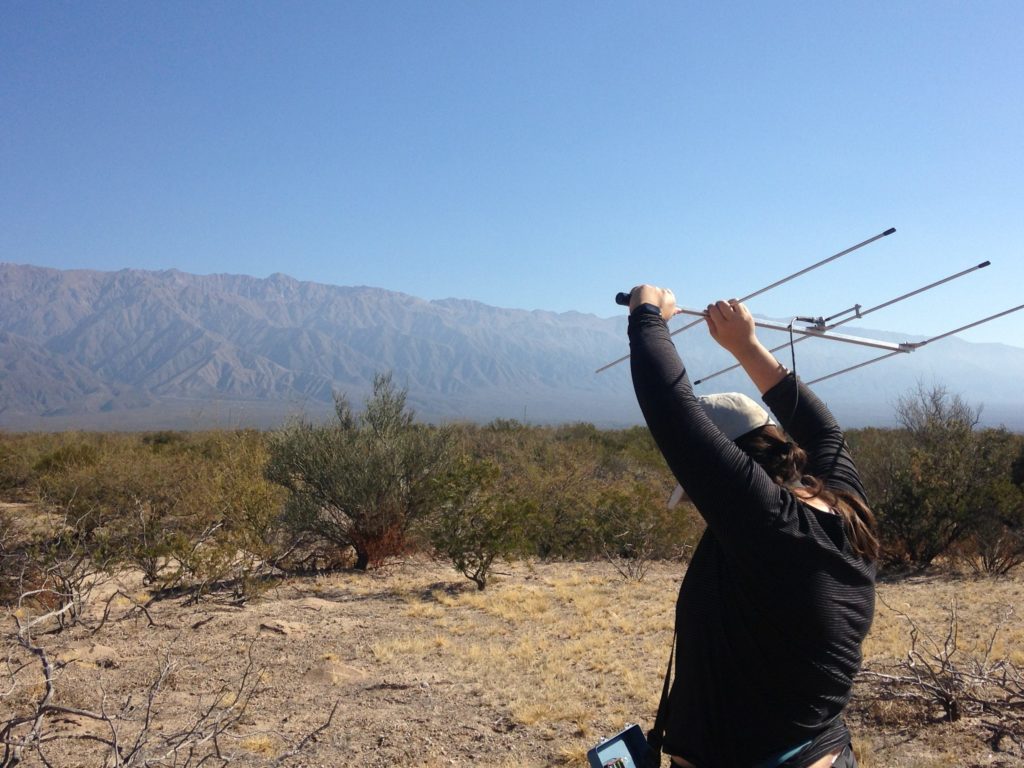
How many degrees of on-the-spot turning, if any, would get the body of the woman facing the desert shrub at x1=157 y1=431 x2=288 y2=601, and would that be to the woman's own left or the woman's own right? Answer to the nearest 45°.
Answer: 0° — they already face it

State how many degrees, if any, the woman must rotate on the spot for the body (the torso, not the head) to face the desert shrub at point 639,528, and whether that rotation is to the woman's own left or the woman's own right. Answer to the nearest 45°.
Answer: approximately 45° to the woman's own right

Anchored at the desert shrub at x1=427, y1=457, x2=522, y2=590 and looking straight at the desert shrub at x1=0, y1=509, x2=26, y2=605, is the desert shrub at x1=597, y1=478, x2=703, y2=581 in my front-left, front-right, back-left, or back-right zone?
back-right

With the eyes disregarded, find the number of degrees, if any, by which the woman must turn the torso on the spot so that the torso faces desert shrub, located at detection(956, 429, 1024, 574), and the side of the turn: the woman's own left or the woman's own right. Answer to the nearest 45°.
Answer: approximately 45° to the woman's own right

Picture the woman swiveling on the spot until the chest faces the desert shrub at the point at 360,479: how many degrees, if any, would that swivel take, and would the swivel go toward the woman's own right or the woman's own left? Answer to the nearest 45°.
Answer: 0° — they already face it

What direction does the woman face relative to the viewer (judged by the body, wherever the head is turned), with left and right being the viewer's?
facing away from the viewer and to the left of the viewer

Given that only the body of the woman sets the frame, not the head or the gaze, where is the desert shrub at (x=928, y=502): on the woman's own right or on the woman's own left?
on the woman's own right
